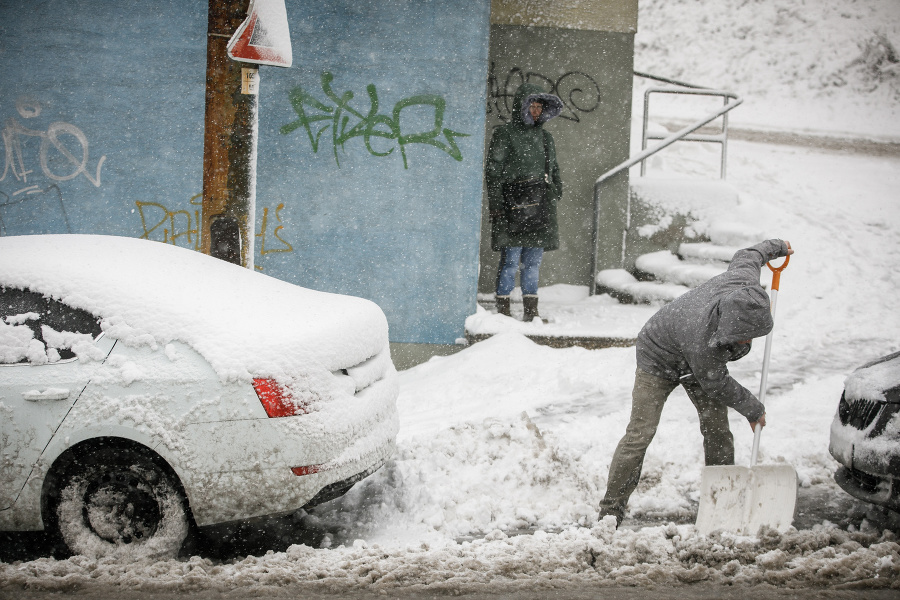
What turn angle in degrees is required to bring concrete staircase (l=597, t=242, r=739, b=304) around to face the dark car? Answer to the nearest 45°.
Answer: approximately 45° to its left

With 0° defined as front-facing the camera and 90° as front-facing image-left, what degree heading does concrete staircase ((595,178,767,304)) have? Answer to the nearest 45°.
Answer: approximately 45°

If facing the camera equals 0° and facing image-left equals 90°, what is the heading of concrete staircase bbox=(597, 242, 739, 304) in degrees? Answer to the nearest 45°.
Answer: approximately 45°
